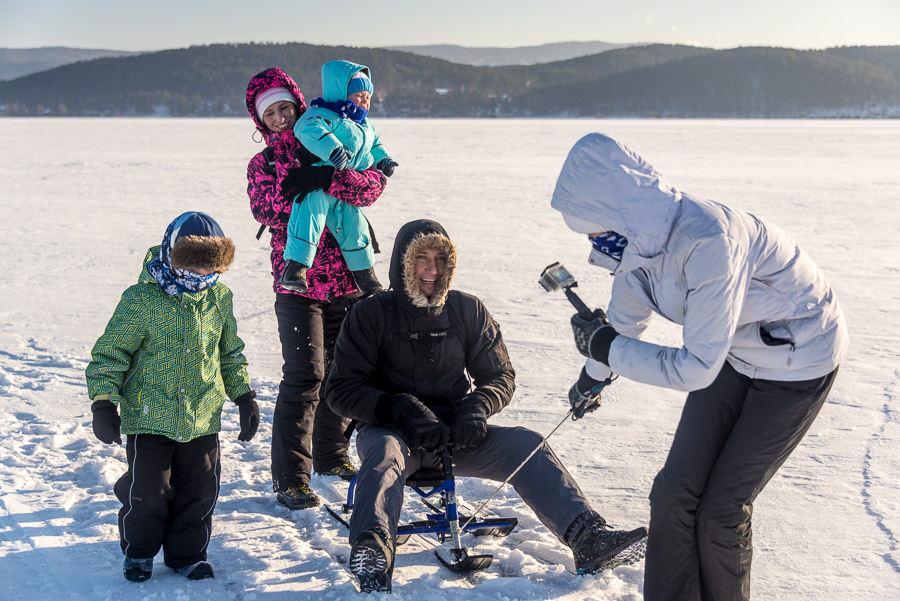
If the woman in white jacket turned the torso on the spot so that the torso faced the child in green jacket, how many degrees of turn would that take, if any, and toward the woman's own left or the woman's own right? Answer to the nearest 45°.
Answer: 0° — they already face them

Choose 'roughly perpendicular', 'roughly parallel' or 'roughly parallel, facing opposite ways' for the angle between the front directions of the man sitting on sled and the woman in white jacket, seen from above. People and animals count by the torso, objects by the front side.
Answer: roughly perpendicular

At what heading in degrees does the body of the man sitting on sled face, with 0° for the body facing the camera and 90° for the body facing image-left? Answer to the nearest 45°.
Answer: approximately 0°

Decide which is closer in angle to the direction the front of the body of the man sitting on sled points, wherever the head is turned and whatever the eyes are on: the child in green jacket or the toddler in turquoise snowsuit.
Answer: the child in green jacket

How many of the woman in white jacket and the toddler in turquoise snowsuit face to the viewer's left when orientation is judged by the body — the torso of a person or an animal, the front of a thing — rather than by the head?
1

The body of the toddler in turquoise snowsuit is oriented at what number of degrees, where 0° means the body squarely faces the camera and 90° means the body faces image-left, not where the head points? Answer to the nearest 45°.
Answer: approximately 315°

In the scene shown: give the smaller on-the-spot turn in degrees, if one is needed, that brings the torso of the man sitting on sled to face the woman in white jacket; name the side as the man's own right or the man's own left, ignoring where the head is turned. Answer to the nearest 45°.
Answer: approximately 45° to the man's own left

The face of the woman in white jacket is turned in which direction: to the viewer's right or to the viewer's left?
to the viewer's left

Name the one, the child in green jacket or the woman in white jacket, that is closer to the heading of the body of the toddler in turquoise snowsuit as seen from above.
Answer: the woman in white jacket

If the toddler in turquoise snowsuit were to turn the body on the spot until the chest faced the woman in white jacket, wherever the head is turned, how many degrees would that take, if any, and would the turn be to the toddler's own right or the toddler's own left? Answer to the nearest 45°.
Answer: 0° — they already face them

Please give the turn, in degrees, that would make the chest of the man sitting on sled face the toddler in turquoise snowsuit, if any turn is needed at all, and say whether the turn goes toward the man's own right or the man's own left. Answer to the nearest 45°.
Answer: approximately 135° to the man's own right

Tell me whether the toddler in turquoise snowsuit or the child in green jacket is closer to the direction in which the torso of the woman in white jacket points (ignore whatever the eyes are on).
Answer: the child in green jacket

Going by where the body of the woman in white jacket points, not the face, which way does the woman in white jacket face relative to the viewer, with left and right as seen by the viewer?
facing to the left of the viewer
